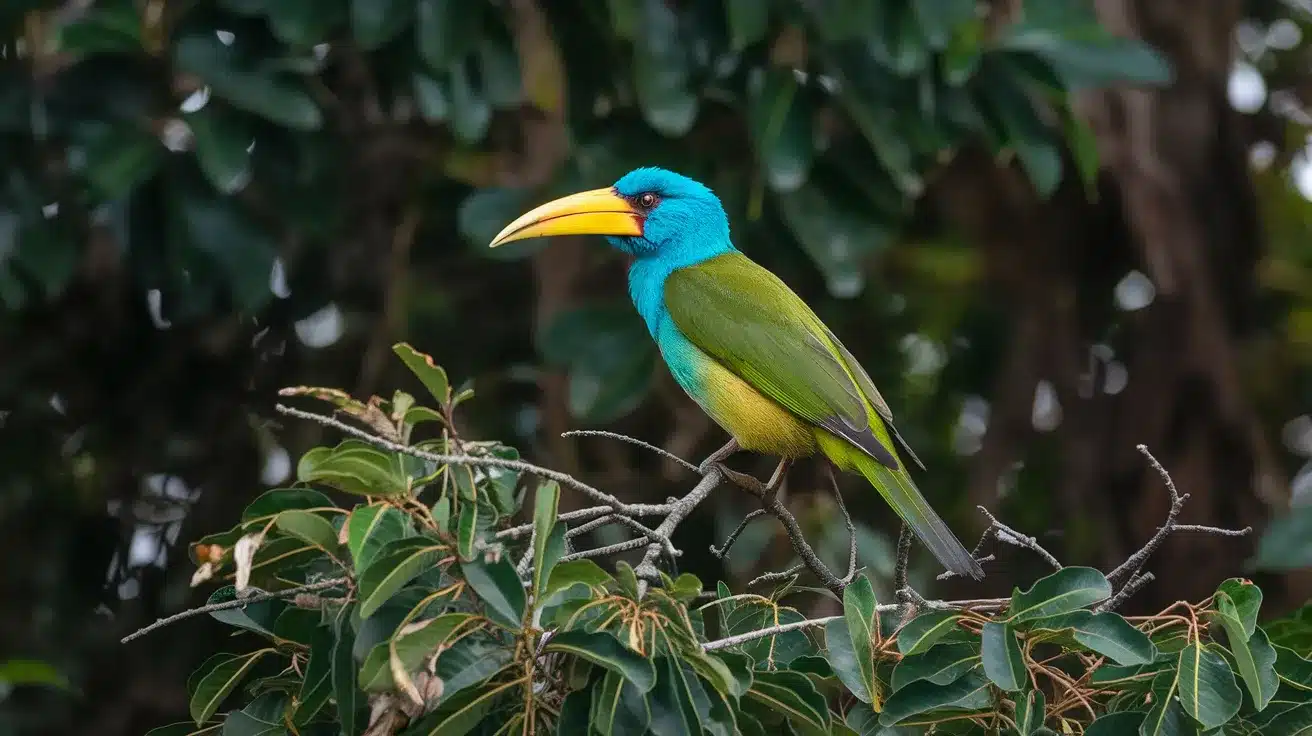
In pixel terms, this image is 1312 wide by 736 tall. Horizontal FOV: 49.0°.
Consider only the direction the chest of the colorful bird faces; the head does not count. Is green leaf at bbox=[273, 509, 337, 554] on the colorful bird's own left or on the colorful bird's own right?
on the colorful bird's own left

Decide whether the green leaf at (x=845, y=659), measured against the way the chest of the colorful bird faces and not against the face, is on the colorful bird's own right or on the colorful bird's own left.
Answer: on the colorful bird's own left

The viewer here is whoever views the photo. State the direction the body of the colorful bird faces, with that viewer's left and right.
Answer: facing to the left of the viewer

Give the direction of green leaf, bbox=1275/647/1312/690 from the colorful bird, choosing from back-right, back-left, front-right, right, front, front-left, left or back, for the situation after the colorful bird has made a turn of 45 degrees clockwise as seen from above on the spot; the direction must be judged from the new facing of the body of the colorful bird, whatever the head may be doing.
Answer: back

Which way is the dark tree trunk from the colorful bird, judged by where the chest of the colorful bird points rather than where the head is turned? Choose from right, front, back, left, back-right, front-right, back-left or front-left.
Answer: back-right

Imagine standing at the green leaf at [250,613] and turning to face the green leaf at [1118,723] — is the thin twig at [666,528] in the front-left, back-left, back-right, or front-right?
front-left

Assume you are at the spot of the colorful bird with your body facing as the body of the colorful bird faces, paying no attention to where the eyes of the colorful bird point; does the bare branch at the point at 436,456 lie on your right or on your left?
on your left
